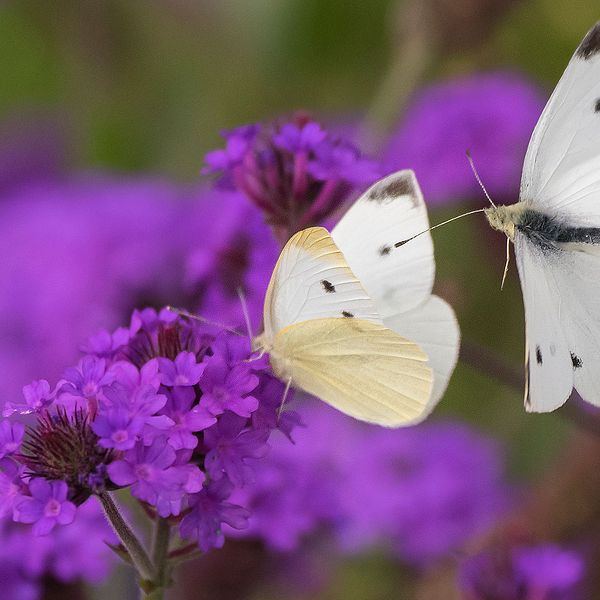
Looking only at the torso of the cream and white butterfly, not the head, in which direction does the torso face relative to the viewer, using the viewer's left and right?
facing to the left of the viewer

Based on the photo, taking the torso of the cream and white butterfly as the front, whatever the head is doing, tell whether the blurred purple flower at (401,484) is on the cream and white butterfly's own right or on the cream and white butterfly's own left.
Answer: on the cream and white butterfly's own right

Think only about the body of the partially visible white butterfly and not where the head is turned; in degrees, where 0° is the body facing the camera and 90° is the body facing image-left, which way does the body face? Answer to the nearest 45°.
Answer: approximately 90°

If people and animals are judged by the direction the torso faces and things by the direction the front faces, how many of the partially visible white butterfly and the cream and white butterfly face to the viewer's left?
2
